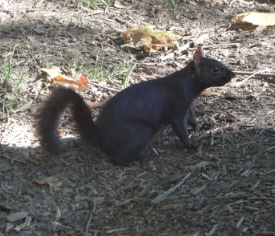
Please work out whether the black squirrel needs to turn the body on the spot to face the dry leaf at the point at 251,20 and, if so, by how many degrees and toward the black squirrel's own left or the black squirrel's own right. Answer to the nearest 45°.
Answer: approximately 45° to the black squirrel's own left

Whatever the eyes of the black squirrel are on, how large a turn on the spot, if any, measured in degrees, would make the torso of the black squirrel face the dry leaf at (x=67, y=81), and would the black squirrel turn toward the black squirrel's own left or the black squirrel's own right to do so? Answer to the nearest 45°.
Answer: approximately 135° to the black squirrel's own left

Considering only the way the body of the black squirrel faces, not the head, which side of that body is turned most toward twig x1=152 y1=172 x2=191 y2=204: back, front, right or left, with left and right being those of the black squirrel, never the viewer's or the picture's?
right

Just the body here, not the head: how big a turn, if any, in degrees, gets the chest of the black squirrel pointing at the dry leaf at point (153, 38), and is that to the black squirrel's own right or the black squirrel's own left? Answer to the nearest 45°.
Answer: approximately 90° to the black squirrel's own left

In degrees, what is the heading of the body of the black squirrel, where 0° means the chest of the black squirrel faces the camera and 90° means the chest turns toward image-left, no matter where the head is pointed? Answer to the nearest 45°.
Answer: approximately 270°

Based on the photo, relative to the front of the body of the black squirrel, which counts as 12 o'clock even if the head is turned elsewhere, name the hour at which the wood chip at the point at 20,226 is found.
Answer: The wood chip is roughly at 4 o'clock from the black squirrel.

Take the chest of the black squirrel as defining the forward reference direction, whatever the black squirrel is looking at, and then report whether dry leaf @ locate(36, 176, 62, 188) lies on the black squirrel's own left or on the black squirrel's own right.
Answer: on the black squirrel's own right

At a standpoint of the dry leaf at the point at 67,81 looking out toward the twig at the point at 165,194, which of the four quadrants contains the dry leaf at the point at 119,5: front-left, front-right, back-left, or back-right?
back-left
